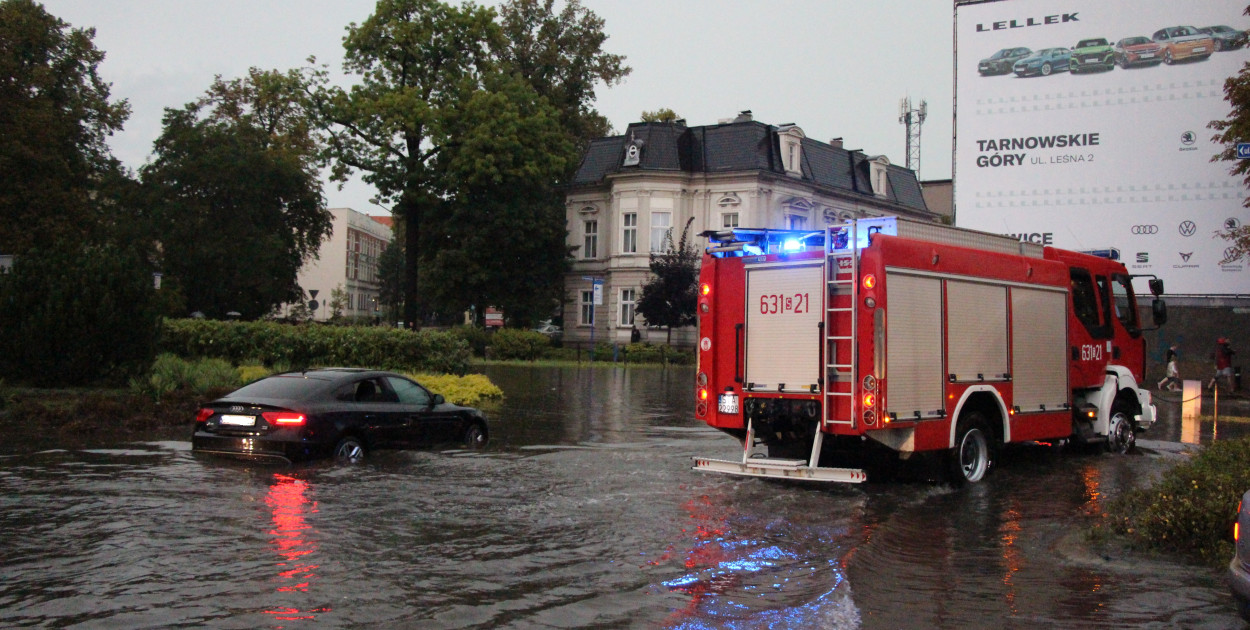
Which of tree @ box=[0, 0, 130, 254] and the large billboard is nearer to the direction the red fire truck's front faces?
the large billboard

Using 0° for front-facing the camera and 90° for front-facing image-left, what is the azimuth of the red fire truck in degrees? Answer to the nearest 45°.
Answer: approximately 225°

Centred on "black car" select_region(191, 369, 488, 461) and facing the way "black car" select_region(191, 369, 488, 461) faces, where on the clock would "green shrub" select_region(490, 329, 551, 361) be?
The green shrub is roughly at 11 o'clock from the black car.

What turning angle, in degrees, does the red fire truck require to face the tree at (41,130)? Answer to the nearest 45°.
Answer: approximately 90° to its left

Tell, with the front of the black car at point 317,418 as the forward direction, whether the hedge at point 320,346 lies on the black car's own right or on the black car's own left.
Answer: on the black car's own left

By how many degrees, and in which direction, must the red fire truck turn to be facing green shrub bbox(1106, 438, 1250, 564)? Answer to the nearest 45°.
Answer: approximately 90° to its right

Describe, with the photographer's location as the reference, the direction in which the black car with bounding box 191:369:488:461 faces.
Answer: facing away from the viewer and to the right of the viewer

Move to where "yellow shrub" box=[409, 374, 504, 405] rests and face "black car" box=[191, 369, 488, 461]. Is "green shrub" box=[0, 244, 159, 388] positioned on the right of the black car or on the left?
right

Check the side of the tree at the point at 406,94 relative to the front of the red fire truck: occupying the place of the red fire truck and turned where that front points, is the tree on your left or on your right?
on your left

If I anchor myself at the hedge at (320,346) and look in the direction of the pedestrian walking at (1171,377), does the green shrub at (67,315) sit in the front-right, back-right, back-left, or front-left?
back-right

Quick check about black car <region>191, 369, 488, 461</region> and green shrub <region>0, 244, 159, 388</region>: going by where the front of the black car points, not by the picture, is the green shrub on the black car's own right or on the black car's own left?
on the black car's own left

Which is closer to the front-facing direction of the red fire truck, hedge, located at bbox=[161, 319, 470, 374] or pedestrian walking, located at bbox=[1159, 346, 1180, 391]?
the pedestrian walking

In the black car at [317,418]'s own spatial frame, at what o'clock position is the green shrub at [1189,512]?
The green shrub is roughly at 3 o'clock from the black car.
